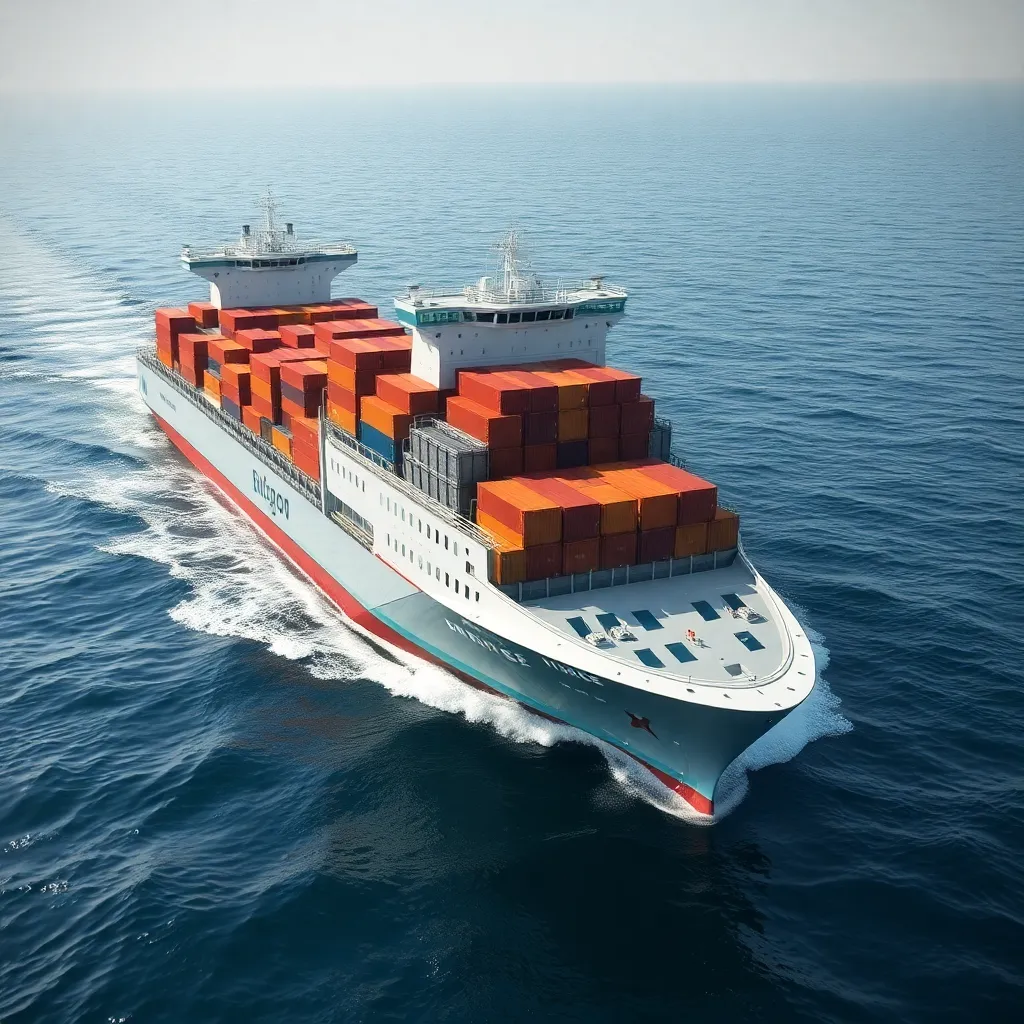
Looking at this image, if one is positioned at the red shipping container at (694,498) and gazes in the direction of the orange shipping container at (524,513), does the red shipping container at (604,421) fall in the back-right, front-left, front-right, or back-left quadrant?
front-right

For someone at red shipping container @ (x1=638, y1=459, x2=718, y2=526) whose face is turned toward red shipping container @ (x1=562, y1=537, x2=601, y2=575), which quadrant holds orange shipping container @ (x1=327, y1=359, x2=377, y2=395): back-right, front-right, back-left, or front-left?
front-right

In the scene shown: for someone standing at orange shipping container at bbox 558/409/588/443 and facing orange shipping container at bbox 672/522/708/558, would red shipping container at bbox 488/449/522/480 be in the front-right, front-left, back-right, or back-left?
back-right

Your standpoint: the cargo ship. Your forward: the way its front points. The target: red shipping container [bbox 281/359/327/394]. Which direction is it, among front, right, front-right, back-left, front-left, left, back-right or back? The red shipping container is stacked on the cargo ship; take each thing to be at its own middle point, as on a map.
back

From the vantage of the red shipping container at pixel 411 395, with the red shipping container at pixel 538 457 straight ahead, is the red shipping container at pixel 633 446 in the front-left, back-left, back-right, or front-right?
front-left

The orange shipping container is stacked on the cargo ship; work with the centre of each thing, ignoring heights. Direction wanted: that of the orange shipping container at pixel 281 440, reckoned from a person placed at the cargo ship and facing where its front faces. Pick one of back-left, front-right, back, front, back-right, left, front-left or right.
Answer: back

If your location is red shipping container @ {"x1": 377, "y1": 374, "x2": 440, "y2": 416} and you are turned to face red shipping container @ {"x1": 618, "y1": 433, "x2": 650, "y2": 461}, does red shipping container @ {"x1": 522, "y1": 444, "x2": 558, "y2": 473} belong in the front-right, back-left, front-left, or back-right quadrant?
front-right

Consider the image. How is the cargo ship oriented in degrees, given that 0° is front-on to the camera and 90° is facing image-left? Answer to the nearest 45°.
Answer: approximately 315°
